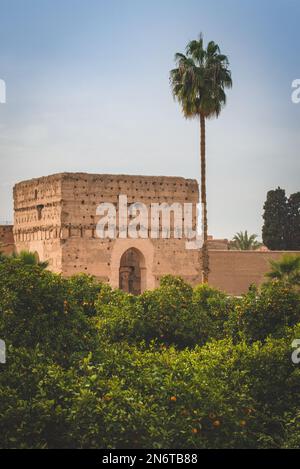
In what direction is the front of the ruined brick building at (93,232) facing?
toward the camera

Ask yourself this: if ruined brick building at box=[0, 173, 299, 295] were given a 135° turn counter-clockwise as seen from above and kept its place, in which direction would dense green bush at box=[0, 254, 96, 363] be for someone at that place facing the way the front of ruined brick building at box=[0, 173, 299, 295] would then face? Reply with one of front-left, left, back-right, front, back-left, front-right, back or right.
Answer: back-right

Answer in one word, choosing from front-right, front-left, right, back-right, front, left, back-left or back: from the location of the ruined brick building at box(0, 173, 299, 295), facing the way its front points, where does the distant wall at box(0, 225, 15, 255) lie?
back-right

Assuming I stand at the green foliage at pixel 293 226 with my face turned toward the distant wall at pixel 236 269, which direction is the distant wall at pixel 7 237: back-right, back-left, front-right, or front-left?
front-right

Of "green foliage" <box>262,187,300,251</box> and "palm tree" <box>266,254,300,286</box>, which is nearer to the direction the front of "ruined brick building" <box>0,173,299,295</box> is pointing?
the palm tree

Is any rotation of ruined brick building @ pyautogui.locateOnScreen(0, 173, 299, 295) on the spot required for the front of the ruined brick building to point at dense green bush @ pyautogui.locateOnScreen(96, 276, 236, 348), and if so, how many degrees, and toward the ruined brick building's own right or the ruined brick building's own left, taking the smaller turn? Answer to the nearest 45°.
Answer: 0° — it already faces it

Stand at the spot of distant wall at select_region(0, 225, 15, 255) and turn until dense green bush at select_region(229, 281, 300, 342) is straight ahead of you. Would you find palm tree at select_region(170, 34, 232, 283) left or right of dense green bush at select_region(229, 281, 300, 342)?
left

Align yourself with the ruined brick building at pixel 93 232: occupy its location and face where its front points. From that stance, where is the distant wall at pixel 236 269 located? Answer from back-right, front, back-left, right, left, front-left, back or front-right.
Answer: back-left

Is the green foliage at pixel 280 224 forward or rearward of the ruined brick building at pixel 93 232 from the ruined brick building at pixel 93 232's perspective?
rearward

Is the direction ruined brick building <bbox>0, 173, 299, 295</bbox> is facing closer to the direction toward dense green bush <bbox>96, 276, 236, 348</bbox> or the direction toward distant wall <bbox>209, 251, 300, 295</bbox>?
the dense green bush
